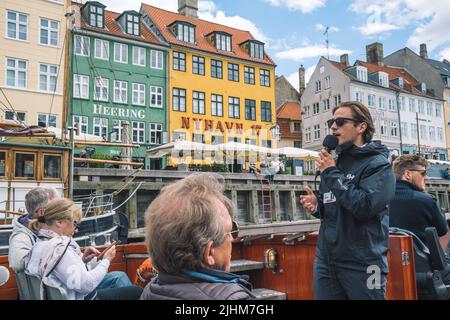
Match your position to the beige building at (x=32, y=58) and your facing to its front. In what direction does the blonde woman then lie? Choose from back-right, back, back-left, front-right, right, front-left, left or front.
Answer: front-right

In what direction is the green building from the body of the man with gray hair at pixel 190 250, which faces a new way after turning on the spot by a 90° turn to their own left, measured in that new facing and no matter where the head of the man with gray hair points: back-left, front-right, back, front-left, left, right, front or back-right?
front-right

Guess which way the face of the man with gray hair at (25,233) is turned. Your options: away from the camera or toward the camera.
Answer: away from the camera

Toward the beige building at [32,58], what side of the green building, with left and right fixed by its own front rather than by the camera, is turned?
right

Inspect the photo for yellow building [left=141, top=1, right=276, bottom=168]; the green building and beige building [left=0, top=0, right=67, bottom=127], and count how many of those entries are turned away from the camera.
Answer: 0

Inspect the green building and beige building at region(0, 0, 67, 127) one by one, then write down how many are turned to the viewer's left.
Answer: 0

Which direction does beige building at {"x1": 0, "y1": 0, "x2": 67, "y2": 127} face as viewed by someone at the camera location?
facing the viewer and to the right of the viewer

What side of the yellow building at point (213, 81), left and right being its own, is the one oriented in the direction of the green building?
right

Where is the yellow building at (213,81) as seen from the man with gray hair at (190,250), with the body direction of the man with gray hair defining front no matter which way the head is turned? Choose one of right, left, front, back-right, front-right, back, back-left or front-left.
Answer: front-left

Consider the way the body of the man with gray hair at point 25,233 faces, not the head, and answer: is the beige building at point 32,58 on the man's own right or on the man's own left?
on the man's own left

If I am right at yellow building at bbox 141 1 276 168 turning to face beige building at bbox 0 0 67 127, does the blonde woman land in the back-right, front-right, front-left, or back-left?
front-left

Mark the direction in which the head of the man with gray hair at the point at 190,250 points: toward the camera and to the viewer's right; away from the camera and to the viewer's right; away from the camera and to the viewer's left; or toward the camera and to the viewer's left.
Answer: away from the camera and to the viewer's right
